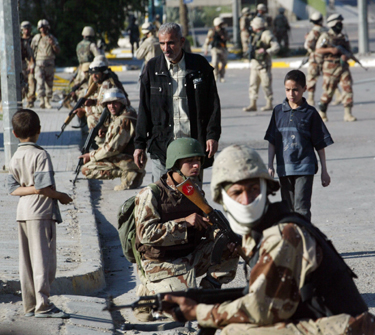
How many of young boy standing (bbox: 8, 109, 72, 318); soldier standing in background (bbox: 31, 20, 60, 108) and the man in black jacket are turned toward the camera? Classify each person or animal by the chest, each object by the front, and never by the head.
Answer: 2

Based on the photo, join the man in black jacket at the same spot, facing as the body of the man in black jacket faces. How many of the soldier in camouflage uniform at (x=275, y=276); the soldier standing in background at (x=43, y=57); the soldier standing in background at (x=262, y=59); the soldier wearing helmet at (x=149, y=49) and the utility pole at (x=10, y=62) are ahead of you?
1

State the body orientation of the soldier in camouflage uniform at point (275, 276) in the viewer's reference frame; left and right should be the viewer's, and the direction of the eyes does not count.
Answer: facing to the left of the viewer

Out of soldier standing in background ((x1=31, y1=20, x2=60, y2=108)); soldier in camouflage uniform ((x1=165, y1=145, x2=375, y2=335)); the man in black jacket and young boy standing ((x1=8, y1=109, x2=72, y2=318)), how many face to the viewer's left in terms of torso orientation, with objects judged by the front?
1

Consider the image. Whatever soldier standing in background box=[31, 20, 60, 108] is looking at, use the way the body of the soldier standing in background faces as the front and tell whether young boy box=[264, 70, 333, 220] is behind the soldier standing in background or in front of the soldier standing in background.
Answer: in front

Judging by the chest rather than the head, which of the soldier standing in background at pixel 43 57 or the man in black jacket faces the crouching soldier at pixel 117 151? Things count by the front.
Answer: the soldier standing in background

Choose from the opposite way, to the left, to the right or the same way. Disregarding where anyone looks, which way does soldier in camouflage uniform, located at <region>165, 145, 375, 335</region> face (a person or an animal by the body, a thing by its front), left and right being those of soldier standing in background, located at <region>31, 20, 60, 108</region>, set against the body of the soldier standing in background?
to the right

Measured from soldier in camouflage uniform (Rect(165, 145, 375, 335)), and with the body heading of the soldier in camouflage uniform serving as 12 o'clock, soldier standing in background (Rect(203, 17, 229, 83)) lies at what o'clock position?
The soldier standing in background is roughly at 3 o'clock from the soldier in camouflage uniform.

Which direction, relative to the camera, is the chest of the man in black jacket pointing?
toward the camera

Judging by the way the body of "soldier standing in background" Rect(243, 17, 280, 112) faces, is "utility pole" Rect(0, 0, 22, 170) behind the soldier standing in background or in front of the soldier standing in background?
in front

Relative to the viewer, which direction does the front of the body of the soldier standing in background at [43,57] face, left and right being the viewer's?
facing the viewer

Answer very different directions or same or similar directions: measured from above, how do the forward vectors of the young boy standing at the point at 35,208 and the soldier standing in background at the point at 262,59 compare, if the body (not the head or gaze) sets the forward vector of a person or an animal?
very different directions

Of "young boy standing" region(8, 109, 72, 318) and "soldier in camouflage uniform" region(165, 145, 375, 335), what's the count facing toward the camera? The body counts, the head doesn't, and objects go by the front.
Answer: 0

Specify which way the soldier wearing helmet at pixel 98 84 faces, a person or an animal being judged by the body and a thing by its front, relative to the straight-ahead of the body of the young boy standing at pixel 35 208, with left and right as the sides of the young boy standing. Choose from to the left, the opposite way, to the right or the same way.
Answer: the opposite way

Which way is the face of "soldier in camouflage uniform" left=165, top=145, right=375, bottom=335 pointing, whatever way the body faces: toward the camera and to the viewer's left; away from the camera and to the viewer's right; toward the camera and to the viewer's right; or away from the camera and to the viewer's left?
toward the camera and to the viewer's left
